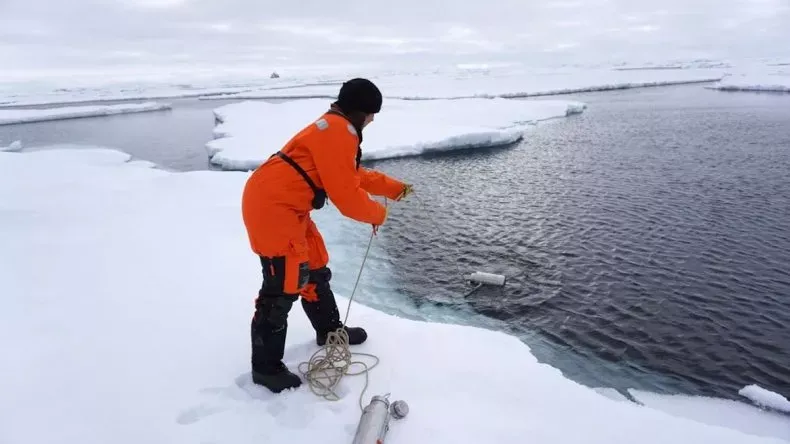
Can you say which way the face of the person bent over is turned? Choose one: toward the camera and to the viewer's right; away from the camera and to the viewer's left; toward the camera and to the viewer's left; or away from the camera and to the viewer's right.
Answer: away from the camera and to the viewer's right

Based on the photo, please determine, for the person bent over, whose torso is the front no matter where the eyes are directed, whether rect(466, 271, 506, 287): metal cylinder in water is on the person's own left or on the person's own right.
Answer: on the person's own left

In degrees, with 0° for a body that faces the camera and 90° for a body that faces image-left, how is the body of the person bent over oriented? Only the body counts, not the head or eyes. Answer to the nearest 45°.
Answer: approximately 270°
